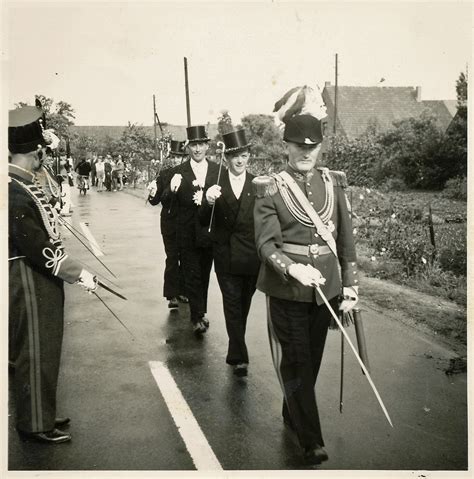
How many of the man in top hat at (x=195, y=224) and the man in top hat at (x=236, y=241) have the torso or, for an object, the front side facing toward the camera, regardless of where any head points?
2

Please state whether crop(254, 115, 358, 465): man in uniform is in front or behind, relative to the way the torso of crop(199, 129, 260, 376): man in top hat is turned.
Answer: in front

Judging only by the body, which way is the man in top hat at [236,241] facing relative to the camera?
toward the camera

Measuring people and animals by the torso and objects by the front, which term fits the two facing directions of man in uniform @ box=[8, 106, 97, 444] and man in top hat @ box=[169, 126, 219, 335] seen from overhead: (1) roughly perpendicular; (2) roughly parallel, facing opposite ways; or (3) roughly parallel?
roughly perpendicular

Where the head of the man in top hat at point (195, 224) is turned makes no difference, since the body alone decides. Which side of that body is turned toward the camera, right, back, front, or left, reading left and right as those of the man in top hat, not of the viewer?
front

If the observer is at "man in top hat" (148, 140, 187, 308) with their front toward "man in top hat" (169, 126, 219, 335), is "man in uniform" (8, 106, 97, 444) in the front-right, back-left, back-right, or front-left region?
front-right

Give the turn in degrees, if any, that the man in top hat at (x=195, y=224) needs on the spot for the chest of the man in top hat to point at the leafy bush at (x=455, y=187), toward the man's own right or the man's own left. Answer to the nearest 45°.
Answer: approximately 135° to the man's own left

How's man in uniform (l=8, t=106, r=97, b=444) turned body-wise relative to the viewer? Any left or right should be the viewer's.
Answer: facing to the right of the viewer

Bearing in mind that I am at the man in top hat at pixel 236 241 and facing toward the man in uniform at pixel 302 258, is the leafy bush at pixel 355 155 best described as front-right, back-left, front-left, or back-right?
back-left

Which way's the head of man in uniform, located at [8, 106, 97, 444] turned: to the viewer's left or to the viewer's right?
to the viewer's right
